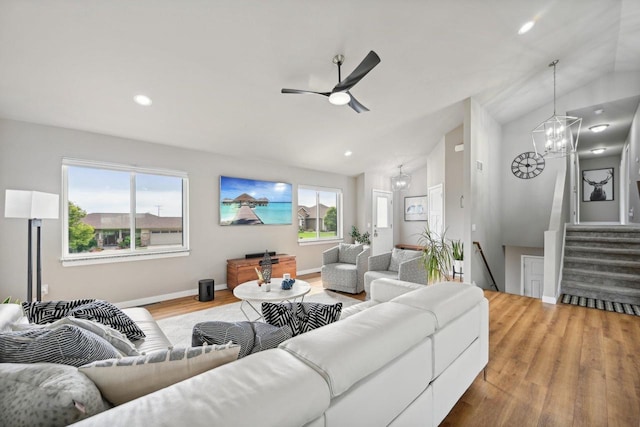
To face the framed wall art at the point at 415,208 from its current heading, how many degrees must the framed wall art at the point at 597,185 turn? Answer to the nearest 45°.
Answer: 0° — it already faces it

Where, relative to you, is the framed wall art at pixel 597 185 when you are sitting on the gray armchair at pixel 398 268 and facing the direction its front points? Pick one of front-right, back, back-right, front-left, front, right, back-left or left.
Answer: back

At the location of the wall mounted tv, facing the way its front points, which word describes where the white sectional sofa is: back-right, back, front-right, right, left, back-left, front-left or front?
front-right

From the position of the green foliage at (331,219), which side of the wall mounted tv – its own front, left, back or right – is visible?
left

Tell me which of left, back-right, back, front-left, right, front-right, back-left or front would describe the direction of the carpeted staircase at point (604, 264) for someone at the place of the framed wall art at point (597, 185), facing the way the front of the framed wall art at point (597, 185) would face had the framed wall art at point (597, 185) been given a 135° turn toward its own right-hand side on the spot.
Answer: back

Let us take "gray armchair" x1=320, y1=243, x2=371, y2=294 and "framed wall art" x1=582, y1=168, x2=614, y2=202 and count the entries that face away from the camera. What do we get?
0

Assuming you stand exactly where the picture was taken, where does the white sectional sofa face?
facing away from the viewer and to the left of the viewer

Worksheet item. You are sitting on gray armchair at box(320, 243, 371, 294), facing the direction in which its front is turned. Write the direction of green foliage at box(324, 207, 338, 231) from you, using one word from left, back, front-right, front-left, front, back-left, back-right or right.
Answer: back-right

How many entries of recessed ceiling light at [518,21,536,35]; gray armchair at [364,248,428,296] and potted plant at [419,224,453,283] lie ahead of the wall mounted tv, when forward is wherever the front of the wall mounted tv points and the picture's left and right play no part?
3

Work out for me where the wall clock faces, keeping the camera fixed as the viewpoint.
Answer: facing the viewer and to the left of the viewer

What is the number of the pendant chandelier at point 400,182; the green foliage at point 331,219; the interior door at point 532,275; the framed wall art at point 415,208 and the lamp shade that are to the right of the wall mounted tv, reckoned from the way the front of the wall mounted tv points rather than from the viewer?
1

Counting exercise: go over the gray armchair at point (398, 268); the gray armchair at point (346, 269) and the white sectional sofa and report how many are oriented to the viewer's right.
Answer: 0

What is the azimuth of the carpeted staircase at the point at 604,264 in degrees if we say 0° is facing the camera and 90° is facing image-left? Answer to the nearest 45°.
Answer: approximately 45°

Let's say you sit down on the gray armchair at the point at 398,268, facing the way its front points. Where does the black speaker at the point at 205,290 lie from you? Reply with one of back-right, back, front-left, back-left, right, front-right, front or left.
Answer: front-right

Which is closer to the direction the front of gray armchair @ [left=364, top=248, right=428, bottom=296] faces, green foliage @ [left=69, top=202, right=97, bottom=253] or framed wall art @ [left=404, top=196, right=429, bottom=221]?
the green foliage

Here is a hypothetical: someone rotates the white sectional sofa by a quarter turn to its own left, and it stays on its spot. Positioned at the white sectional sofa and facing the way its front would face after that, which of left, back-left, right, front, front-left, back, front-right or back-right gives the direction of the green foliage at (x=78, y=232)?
right
